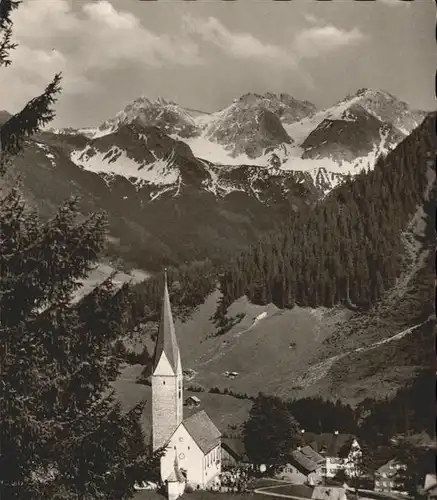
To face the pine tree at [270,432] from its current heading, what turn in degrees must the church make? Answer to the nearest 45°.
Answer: approximately 135° to its left

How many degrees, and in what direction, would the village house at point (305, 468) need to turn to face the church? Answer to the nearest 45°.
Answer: approximately 45° to its right

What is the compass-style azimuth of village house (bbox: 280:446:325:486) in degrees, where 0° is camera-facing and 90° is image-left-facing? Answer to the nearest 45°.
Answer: approximately 45°

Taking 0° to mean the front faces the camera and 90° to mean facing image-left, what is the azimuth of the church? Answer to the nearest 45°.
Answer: approximately 45°

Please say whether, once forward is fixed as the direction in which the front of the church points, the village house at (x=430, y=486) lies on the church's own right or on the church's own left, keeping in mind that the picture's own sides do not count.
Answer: on the church's own left
